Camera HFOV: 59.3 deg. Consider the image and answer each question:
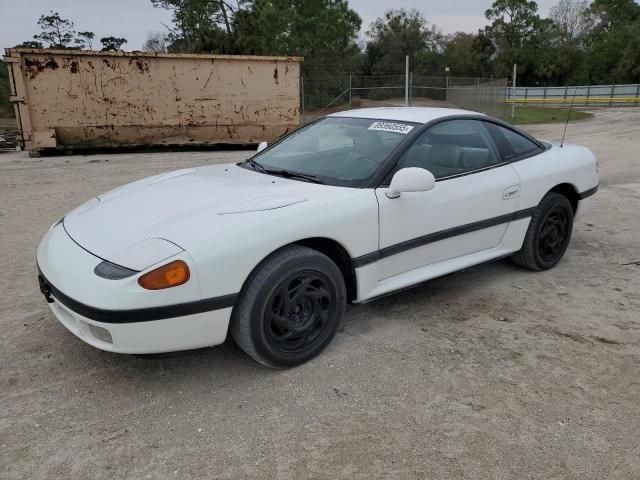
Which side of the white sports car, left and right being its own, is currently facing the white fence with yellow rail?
back

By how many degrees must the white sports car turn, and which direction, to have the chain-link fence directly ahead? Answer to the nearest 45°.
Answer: approximately 135° to its right

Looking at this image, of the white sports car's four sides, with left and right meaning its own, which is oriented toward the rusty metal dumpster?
right

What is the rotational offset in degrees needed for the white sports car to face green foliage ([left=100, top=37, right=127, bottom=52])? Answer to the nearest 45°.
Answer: approximately 135° to its right

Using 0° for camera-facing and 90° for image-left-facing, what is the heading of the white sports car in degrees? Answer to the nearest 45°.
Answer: approximately 45°

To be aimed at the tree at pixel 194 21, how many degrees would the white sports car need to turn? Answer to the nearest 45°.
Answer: approximately 135° to its right
